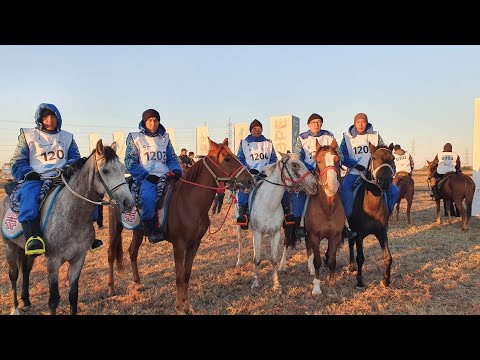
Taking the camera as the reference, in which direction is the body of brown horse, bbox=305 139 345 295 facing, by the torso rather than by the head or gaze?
toward the camera

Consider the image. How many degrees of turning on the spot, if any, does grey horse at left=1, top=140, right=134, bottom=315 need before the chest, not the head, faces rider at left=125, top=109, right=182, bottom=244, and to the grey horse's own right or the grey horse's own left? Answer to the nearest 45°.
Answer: approximately 90° to the grey horse's own left

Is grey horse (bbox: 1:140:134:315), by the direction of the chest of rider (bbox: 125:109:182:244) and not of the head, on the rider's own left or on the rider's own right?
on the rider's own right

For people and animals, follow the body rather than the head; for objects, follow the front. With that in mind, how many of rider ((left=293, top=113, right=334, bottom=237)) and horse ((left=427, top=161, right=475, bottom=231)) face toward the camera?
1

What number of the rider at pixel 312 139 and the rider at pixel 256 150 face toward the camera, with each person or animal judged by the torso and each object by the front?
2

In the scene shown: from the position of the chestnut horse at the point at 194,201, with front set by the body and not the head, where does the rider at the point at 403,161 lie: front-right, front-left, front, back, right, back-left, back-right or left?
left

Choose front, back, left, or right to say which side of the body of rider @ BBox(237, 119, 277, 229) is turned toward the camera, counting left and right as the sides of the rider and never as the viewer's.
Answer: front

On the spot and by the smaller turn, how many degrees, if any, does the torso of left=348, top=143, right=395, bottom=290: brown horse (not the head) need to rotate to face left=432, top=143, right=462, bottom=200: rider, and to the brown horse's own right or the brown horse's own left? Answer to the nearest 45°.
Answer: approximately 180°

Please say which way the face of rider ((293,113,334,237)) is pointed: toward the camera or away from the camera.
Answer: toward the camera

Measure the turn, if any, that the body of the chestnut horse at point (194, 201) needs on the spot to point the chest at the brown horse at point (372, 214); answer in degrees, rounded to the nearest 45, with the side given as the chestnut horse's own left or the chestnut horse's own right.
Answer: approximately 45° to the chestnut horse's own left

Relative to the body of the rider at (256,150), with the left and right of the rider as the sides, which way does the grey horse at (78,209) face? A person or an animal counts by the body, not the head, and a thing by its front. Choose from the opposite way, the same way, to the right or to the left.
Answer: to the left

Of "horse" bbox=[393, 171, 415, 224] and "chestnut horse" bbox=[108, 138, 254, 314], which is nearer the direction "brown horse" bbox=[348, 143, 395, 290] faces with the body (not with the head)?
the chestnut horse

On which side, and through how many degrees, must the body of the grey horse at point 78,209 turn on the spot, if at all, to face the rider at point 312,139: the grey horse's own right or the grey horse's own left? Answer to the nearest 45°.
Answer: approximately 45° to the grey horse's own left

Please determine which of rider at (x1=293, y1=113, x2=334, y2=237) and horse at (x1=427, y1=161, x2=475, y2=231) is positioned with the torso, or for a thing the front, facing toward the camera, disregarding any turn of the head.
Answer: the rider
